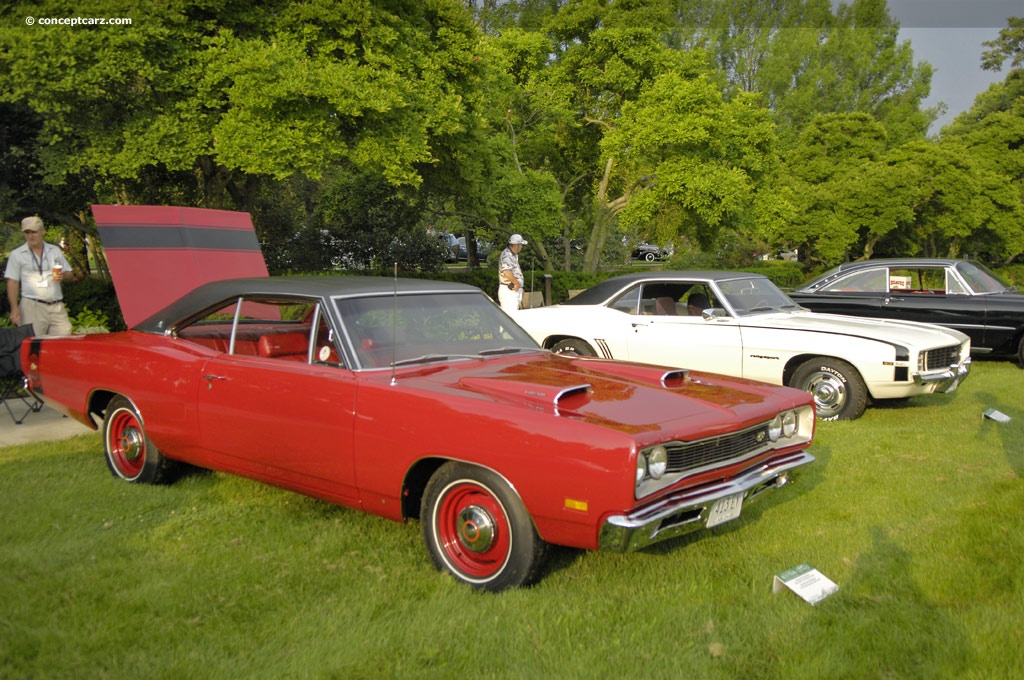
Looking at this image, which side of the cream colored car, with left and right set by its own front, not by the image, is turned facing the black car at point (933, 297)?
left

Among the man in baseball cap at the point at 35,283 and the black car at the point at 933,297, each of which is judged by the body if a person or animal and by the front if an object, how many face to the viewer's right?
1

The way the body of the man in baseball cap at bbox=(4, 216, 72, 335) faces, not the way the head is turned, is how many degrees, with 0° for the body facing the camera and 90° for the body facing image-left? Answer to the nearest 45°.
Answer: approximately 0°

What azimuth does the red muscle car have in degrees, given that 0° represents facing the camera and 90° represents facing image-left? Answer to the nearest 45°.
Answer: approximately 315°

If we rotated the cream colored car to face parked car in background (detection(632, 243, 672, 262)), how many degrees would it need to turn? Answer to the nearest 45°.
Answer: approximately 135° to its left

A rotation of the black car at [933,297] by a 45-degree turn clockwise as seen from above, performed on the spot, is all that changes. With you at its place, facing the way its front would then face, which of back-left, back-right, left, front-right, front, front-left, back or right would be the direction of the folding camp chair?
right

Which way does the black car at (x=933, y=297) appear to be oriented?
to the viewer's right
